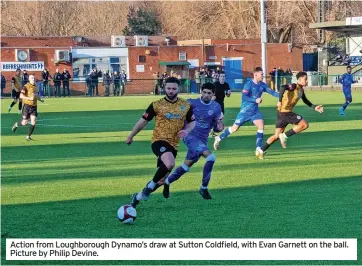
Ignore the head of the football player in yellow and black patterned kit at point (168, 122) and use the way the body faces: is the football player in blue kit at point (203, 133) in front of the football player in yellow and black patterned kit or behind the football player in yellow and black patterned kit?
behind

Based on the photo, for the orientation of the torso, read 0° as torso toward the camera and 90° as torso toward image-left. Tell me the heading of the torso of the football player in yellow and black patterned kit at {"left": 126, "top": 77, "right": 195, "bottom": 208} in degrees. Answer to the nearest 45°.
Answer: approximately 0°
